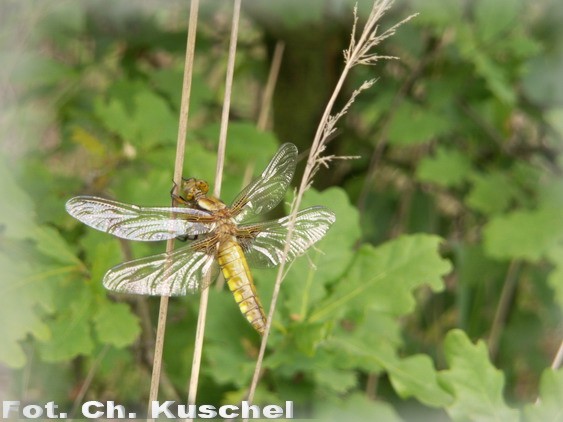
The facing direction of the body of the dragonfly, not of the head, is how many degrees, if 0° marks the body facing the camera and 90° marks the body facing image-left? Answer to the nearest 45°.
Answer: approximately 135°

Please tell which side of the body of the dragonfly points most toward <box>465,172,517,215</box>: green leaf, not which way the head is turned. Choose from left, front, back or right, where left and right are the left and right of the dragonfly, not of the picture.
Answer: right

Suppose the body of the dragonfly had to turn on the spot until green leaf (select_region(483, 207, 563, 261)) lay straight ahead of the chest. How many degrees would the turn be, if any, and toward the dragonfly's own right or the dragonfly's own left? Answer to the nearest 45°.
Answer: approximately 90° to the dragonfly's own right
